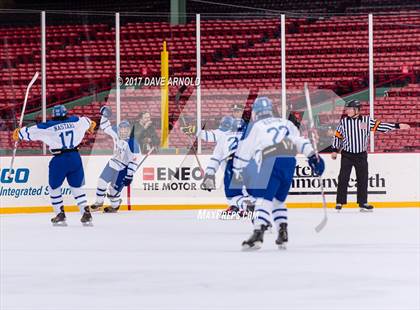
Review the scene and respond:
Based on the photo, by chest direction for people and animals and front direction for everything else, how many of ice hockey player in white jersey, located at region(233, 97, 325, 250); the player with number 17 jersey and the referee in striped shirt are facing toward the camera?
1

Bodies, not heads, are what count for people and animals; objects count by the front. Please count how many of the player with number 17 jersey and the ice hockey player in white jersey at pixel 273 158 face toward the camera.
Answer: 0

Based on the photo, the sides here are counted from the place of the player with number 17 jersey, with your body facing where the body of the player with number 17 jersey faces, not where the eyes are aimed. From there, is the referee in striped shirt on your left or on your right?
on your right

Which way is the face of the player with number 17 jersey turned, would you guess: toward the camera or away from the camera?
away from the camera

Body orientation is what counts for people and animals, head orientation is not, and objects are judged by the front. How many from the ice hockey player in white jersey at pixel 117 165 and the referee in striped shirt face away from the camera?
0

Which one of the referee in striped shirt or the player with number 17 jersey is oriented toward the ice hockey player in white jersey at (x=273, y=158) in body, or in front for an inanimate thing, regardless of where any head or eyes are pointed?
the referee in striped shirt

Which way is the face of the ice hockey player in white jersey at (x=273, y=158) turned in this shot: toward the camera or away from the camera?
away from the camera
